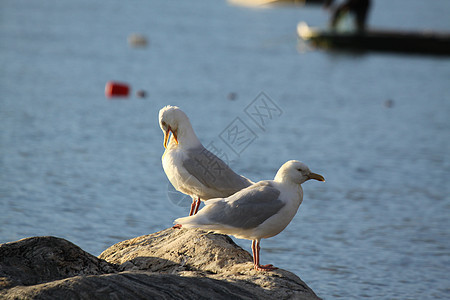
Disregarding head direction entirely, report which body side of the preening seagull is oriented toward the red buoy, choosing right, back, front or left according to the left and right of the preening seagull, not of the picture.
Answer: right

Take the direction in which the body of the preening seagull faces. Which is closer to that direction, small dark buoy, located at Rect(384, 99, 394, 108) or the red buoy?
the red buoy

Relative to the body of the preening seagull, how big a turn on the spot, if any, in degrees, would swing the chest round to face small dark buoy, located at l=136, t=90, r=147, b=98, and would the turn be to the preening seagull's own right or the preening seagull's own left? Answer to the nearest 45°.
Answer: approximately 90° to the preening seagull's own right

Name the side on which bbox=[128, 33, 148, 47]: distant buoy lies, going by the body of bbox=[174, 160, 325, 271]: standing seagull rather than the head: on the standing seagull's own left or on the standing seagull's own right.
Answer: on the standing seagull's own left

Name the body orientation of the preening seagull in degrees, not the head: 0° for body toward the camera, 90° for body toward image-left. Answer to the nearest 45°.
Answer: approximately 90°

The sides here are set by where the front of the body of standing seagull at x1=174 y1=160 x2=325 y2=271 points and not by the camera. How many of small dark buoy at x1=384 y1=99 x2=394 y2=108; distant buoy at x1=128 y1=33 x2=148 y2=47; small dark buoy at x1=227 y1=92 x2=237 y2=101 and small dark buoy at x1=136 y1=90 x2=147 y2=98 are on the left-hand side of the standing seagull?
4

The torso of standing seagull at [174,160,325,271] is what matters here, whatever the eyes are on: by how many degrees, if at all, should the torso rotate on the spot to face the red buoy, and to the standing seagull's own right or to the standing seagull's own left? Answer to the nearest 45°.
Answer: approximately 90° to the standing seagull's own left

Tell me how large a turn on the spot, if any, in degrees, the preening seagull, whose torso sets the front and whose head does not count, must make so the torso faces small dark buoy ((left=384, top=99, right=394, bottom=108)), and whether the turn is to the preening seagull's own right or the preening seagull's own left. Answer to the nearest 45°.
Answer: approximately 90° to the preening seagull's own right

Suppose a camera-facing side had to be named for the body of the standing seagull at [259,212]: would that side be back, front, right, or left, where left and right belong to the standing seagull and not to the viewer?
right

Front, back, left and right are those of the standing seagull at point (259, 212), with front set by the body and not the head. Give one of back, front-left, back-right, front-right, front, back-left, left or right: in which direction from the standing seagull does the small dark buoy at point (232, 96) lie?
left
